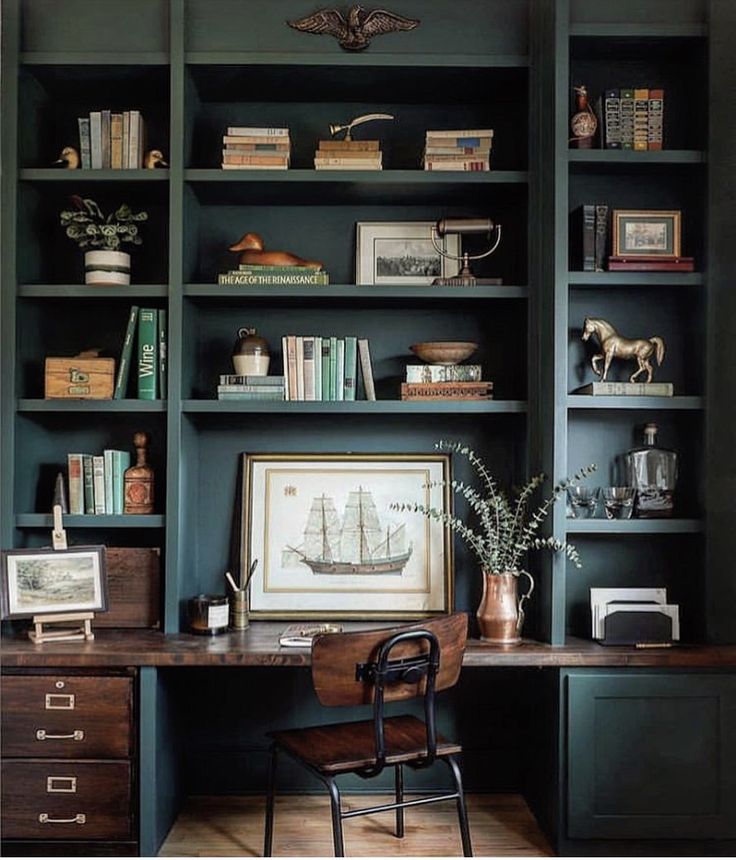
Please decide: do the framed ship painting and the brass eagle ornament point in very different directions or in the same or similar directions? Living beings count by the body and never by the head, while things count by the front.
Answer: same or similar directions

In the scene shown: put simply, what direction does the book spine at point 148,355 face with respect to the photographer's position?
facing the viewer

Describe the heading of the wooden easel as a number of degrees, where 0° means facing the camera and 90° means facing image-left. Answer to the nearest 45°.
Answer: approximately 0°

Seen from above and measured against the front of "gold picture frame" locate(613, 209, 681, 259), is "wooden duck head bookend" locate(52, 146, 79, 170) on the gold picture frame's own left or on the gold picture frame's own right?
on the gold picture frame's own right

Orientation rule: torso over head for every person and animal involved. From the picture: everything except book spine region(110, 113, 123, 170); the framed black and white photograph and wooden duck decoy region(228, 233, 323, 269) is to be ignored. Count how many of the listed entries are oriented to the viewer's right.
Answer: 0

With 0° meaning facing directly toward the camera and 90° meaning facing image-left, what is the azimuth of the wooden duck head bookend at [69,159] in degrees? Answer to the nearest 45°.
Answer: approximately 90°

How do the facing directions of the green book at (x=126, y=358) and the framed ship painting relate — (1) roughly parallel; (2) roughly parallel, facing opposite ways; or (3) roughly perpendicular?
roughly parallel

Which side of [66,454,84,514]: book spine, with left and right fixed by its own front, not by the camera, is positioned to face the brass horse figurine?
left

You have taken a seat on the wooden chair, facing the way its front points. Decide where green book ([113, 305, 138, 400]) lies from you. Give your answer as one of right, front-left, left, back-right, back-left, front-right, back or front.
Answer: front

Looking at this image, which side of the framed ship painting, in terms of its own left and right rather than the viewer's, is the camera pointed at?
front

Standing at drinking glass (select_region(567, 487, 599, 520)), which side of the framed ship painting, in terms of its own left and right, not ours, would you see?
left

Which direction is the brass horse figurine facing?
to the viewer's left

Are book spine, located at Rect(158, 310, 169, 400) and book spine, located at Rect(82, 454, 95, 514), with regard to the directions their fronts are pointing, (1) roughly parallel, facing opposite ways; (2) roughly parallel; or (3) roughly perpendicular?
roughly parallel
